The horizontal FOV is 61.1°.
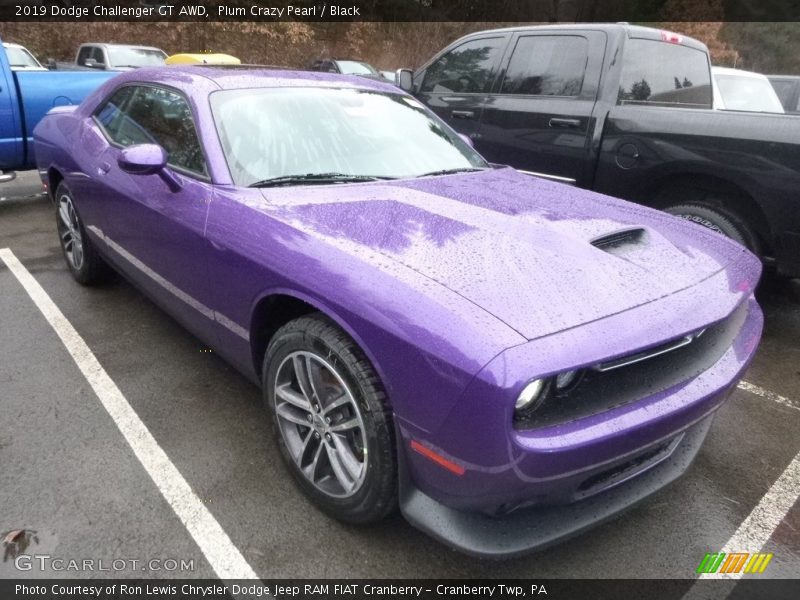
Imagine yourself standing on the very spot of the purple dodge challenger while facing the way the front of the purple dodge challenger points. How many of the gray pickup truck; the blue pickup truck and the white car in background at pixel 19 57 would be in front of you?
0

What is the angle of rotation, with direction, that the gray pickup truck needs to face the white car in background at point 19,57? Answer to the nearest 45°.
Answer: approximately 90° to its right

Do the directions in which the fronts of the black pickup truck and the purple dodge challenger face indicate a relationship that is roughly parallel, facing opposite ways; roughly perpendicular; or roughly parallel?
roughly parallel, facing opposite ways

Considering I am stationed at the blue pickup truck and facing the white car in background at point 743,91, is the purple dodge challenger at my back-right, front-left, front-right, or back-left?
front-right

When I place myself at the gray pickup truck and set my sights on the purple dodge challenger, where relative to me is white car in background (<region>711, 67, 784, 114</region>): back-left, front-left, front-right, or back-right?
front-left

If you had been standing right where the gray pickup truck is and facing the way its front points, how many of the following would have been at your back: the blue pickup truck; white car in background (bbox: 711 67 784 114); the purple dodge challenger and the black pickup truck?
0

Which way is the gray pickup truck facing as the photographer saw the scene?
facing the viewer and to the right of the viewer

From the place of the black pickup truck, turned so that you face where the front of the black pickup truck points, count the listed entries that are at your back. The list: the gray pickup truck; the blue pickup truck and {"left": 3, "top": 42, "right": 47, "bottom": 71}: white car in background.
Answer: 0

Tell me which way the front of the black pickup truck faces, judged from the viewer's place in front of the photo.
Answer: facing away from the viewer and to the left of the viewer

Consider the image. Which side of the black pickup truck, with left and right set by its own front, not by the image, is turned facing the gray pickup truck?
front

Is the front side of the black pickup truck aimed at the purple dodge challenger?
no

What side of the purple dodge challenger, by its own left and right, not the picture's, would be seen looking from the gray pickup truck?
back

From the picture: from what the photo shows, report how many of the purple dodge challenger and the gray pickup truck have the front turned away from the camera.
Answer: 0

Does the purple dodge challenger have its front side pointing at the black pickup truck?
no

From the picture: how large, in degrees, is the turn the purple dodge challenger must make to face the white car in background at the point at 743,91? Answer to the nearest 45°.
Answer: approximately 90° to its left

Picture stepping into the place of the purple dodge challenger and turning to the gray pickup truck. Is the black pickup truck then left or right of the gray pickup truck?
right

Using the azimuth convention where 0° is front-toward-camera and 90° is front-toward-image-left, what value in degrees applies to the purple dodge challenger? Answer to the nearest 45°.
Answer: approximately 315°

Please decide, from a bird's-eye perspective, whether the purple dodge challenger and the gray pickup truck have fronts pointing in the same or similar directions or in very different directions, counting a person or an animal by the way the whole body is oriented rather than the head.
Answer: same or similar directions
